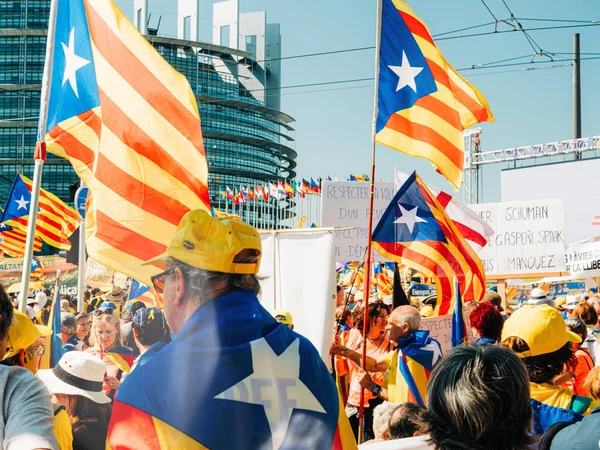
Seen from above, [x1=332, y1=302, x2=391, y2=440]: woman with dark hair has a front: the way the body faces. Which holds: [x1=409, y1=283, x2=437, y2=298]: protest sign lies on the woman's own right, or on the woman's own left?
on the woman's own left

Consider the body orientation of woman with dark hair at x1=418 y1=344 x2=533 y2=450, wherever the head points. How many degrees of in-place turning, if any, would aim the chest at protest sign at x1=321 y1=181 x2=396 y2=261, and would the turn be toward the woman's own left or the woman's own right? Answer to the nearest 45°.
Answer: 0° — they already face it

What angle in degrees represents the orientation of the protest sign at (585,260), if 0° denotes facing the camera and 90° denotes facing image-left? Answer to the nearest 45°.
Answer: approximately 0°

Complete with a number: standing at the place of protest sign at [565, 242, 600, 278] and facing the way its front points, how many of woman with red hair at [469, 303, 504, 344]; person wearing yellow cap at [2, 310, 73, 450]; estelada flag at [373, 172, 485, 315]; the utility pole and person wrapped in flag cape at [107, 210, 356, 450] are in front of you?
4

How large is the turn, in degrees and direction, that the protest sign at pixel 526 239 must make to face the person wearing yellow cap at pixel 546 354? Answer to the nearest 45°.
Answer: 0° — it already faces them

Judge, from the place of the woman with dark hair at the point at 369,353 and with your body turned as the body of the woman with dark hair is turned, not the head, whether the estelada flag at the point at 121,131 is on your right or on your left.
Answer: on your right

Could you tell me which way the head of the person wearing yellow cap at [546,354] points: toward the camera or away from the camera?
away from the camera

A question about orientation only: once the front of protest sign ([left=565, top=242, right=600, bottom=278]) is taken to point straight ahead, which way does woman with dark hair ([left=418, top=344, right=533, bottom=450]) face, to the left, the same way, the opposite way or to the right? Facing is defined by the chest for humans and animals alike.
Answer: the opposite way

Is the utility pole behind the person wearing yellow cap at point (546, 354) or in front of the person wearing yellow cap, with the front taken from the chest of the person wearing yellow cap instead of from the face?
in front

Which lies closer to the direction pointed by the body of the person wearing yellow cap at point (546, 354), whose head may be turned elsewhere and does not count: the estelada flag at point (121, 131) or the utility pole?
the utility pole

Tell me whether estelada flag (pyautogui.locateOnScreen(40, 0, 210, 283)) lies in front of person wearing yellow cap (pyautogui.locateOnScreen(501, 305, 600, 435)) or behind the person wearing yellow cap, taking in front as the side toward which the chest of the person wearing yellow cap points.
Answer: behind

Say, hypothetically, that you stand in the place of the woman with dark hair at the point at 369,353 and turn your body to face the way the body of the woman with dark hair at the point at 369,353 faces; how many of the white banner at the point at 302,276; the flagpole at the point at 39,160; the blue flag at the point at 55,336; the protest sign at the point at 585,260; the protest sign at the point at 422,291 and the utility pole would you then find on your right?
3

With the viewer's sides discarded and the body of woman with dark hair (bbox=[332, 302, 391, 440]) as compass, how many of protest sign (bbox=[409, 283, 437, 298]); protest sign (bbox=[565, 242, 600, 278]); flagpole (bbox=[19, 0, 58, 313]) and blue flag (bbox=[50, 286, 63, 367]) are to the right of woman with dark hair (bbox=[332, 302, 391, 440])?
2

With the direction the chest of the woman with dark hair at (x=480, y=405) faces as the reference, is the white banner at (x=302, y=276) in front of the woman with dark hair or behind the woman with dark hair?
in front
